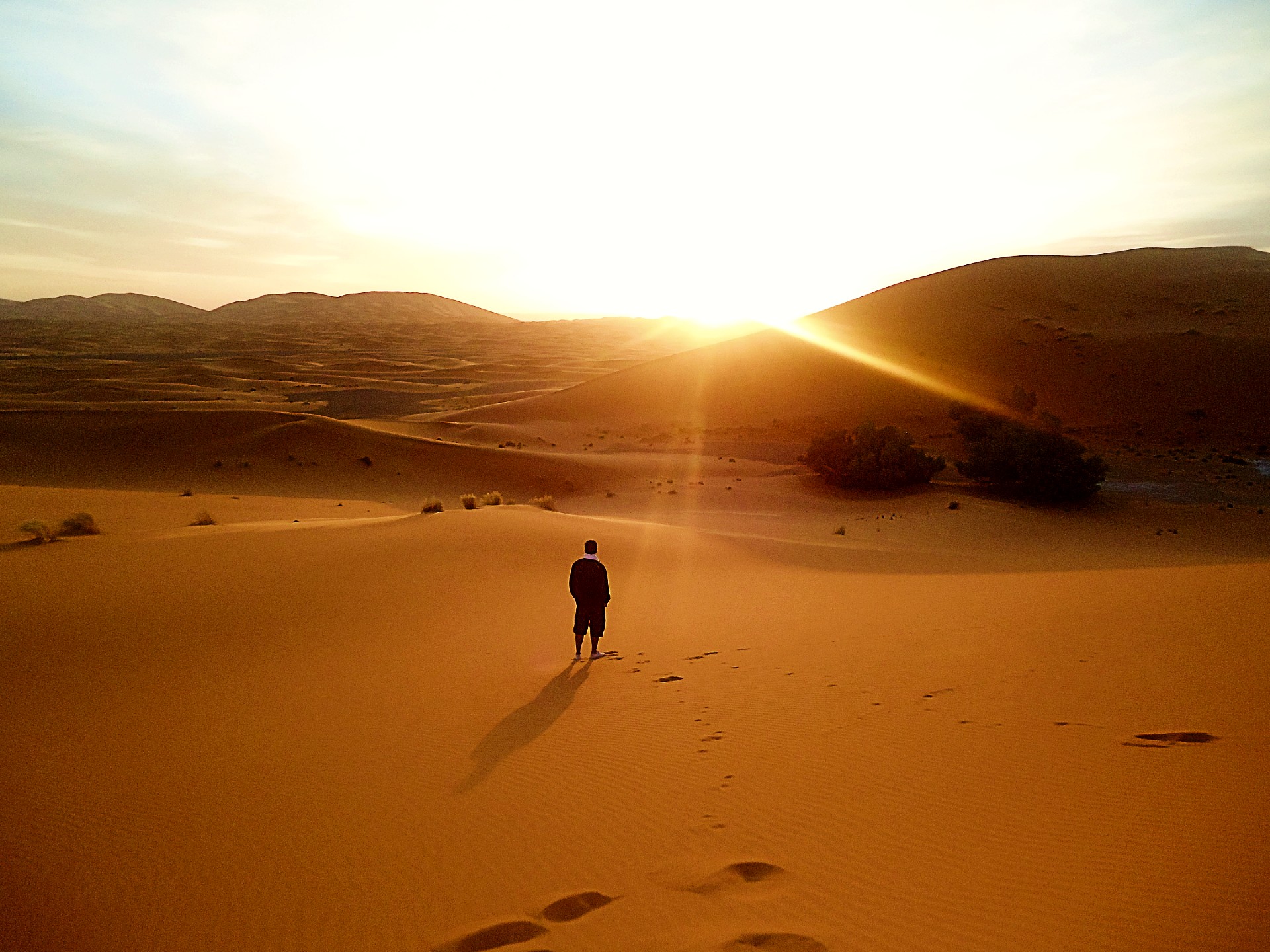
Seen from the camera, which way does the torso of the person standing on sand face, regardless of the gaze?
away from the camera

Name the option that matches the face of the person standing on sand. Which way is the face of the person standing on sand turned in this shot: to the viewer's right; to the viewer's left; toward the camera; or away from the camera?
away from the camera

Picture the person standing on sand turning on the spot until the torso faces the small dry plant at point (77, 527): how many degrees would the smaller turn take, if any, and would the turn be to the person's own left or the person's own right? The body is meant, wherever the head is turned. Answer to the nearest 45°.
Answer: approximately 45° to the person's own left
